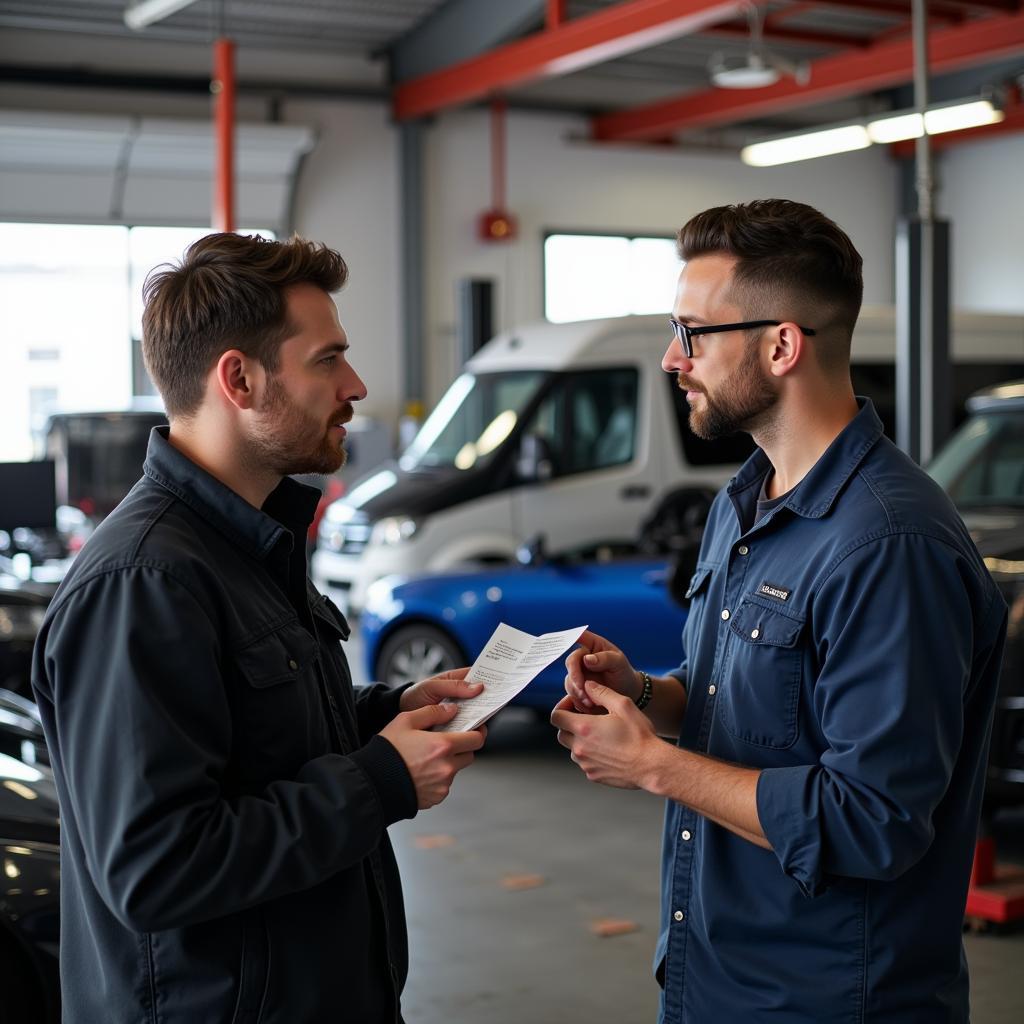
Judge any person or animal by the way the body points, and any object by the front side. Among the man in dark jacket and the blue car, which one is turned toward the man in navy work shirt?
the man in dark jacket

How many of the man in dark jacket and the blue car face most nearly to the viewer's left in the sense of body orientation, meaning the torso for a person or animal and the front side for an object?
1

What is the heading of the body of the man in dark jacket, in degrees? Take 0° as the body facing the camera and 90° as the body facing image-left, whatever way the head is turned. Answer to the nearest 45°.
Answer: approximately 270°

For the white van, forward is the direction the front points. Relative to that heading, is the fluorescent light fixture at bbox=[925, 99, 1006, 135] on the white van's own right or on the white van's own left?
on the white van's own left

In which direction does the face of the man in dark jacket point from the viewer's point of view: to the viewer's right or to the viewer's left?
to the viewer's right

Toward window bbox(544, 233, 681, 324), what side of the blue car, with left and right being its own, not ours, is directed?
right

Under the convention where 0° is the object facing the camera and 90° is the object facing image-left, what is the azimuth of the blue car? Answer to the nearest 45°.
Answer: approximately 90°

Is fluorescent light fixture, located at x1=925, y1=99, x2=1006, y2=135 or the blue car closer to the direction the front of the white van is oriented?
the blue car

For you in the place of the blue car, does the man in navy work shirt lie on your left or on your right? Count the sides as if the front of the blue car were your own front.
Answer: on your left

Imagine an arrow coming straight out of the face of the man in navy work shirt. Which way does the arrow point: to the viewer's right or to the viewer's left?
to the viewer's left

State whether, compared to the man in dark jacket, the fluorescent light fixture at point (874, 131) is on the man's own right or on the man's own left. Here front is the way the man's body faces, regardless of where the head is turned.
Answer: on the man's own left
